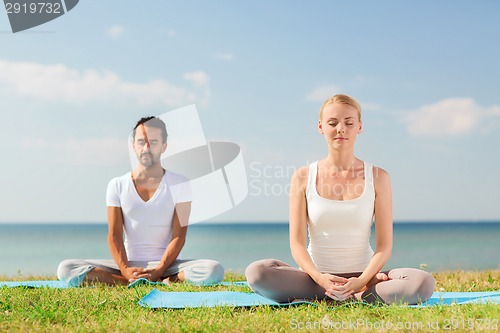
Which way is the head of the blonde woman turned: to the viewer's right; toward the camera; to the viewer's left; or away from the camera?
toward the camera

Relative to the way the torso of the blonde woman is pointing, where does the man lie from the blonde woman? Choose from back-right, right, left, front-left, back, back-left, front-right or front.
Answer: back-right

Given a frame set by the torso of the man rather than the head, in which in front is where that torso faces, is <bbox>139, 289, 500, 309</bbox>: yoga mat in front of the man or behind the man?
in front

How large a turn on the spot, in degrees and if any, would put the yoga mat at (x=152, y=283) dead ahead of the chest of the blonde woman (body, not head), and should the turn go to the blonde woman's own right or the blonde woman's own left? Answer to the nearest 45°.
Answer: approximately 135° to the blonde woman's own right

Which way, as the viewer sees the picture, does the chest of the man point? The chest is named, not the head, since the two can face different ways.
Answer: toward the camera

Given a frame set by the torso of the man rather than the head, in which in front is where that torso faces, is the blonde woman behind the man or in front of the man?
in front

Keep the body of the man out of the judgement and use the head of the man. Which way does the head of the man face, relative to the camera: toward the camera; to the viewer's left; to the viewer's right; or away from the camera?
toward the camera

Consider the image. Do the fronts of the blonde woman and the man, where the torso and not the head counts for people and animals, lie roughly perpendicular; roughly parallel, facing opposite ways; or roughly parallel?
roughly parallel

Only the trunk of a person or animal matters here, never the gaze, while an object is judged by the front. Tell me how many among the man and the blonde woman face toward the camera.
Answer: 2

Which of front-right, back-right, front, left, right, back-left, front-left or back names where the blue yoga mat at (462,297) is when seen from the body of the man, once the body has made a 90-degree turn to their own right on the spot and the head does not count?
back-left
